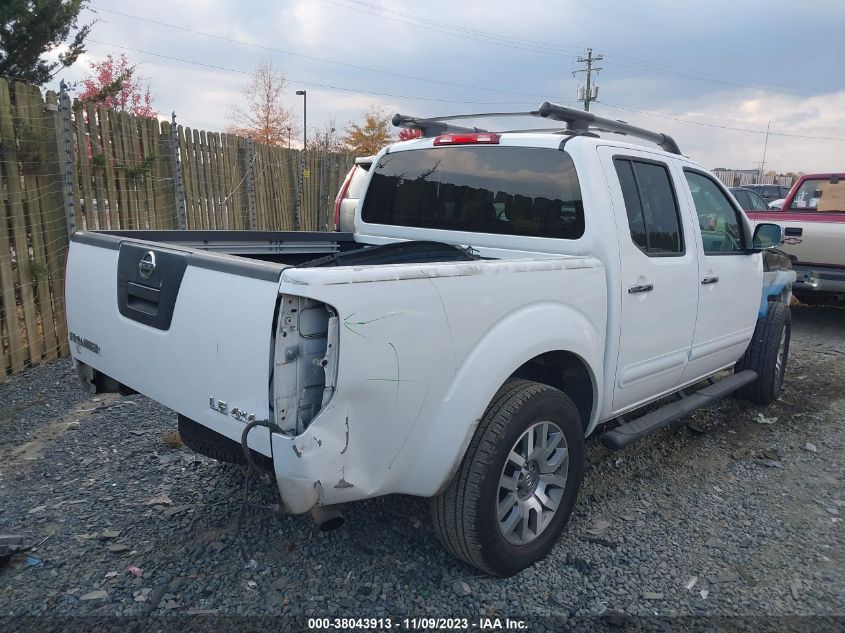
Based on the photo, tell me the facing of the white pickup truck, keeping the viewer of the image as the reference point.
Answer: facing away from the viewer and to the right of the viewer

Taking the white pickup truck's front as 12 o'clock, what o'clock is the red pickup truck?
The red pickup truck is roughly at 12 o'clock from the white pickup truck.

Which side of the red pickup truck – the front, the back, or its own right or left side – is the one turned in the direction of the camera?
back

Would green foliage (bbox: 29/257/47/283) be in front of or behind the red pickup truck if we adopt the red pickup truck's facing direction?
behind

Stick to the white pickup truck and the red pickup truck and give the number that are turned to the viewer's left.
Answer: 0

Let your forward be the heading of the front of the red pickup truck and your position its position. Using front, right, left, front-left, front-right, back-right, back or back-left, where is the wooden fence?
back-left

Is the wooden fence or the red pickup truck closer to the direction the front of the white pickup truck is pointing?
the red pickup truck

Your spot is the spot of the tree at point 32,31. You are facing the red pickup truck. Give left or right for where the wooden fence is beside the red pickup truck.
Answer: right

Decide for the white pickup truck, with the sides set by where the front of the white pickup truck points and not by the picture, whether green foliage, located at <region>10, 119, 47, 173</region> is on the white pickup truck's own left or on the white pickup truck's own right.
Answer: on the white pickup truck's own left
